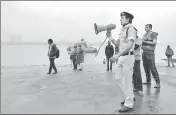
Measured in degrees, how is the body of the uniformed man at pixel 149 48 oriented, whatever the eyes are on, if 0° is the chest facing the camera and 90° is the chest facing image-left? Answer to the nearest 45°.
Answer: approximately 45°

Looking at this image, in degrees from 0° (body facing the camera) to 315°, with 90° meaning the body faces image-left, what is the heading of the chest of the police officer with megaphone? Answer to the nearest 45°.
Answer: approximately 90°

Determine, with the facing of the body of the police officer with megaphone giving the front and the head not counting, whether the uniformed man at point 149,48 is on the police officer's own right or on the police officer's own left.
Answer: on the police officer's own right

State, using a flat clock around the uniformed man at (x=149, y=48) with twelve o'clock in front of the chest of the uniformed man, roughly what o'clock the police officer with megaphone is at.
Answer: The police officer with megaphone is roughly at 11 o'clock from the uniformed man.

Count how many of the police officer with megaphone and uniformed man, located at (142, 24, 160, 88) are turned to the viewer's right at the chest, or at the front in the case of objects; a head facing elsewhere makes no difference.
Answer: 0
